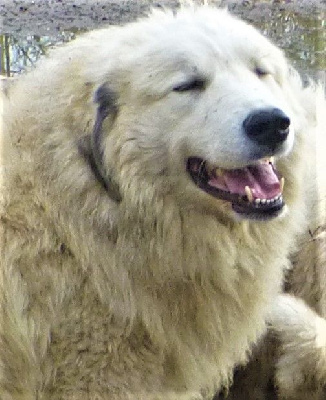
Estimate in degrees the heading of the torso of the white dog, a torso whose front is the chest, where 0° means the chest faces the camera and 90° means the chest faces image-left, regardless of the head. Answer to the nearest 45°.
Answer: approximately 315°
